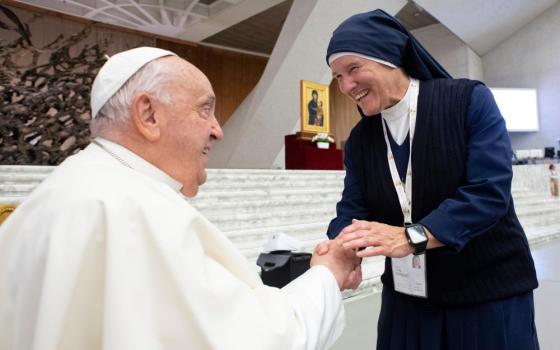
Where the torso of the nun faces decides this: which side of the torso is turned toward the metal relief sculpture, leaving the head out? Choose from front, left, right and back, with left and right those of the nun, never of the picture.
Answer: right

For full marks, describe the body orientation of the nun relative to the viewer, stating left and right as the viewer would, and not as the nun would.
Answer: facing the viewer and to the left of the viewer

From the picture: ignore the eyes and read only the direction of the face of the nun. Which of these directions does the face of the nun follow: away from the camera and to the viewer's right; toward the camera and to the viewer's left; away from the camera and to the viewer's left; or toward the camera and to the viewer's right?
toward the camera and to the viewer's left

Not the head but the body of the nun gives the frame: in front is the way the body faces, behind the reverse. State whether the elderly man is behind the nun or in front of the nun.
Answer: in front

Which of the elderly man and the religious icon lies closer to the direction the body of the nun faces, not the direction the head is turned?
the elderly man

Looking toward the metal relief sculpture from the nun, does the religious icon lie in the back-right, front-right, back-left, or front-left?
front-right

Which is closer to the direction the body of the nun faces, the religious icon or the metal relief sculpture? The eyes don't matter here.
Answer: the metal relief sculpture

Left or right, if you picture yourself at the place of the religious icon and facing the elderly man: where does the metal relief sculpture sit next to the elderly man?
right

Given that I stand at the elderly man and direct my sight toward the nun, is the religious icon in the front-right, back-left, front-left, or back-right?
front-left

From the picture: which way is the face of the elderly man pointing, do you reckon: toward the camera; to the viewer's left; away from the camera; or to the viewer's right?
to the viewer's right

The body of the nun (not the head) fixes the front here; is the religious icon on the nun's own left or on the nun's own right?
on the nun's own right
